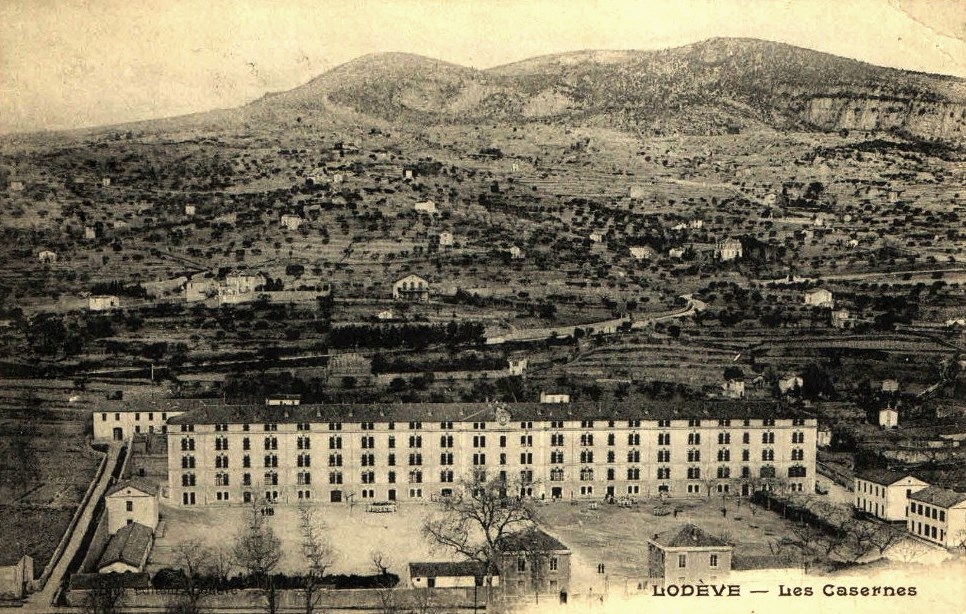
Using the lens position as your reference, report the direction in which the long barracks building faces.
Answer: facing the viewer

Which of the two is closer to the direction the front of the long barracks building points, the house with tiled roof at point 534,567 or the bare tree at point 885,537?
the house with tiled roof

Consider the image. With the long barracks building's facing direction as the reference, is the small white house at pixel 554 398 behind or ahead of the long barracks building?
behind

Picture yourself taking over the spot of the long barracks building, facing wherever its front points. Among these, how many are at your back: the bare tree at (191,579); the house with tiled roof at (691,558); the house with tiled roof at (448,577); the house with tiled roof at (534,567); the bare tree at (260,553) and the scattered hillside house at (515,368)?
1

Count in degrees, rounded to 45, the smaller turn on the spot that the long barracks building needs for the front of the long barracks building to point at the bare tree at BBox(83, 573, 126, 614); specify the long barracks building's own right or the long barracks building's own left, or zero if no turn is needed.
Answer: approximately 45° to the long barracks building's own right

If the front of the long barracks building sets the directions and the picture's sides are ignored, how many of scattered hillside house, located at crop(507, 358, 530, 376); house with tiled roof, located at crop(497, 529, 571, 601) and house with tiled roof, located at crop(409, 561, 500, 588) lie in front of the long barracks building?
2

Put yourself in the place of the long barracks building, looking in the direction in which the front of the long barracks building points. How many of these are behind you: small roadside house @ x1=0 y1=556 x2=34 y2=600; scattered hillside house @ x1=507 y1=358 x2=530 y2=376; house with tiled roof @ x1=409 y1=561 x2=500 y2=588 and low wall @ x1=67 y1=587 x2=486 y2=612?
1

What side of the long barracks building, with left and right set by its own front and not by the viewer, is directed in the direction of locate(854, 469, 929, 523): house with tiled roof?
left

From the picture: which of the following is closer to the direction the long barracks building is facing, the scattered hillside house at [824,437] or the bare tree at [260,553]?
the bare tree

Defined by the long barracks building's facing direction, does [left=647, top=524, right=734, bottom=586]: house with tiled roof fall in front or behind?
in front

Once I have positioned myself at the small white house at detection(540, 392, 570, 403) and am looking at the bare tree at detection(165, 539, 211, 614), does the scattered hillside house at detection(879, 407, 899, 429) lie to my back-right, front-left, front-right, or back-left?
back-left

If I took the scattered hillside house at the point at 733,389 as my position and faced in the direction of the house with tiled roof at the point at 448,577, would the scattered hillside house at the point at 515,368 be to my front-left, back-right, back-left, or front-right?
front-right

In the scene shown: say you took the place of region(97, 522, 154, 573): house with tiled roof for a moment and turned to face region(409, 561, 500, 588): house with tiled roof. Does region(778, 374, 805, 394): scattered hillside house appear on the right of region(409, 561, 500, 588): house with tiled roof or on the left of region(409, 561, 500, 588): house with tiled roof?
left

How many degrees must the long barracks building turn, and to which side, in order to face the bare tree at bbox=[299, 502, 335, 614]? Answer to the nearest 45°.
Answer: approximately 45° to its right

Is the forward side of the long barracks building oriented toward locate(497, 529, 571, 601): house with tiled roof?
yes
